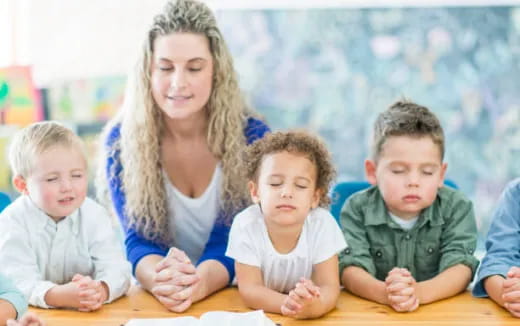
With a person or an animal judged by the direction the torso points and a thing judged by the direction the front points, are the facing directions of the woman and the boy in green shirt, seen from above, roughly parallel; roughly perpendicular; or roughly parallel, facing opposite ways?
roughly parallel

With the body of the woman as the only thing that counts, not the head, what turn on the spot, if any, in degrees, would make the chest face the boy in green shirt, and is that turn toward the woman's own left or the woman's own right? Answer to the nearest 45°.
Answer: approximately 45° to the woman's own left

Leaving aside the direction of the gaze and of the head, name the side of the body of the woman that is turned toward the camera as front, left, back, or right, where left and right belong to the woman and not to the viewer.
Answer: front

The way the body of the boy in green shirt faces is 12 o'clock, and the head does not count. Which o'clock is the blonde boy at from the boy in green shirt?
The blonde boy is roughly at 2 o'clock from the boy in green shirt.

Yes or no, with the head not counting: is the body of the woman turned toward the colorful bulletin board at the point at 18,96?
no

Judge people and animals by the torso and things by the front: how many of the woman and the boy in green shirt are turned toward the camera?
2

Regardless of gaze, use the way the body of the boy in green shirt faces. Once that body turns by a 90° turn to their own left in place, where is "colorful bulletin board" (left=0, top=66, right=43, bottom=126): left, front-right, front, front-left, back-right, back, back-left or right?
back-left

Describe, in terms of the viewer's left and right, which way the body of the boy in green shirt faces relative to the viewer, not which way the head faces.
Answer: facing the viewer

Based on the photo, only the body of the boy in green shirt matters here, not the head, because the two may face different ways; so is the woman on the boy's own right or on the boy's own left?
on the boy's own right

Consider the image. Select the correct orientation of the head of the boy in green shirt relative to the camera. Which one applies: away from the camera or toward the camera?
toward the camera

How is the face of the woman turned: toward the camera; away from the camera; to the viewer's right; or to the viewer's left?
toward the camera

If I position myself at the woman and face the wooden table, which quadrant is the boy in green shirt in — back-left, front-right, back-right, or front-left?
front-left
